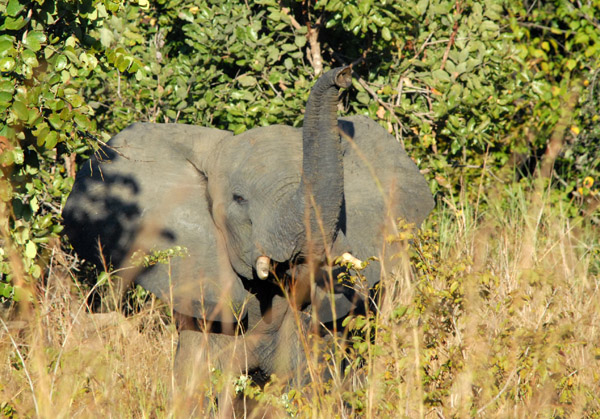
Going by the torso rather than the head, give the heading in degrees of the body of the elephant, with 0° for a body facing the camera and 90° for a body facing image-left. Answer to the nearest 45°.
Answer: approximately 315°

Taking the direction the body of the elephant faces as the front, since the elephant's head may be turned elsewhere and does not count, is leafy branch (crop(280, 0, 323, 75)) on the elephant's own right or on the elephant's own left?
on the elephant's own left

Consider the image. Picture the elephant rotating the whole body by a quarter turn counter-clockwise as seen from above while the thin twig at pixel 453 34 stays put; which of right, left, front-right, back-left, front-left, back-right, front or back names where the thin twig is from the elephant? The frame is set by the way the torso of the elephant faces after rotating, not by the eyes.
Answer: front
